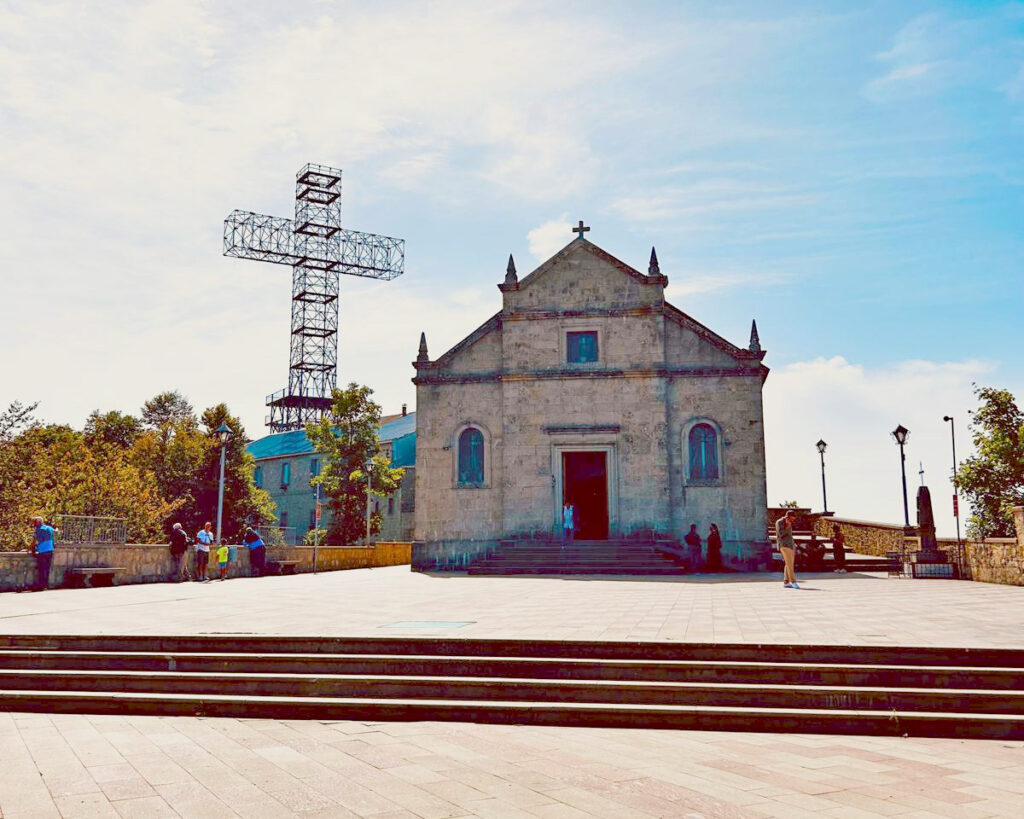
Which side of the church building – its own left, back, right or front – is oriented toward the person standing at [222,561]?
right

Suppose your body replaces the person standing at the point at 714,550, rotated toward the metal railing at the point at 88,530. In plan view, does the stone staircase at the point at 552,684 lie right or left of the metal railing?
left

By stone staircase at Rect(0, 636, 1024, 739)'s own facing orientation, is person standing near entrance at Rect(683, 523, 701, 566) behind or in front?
behind

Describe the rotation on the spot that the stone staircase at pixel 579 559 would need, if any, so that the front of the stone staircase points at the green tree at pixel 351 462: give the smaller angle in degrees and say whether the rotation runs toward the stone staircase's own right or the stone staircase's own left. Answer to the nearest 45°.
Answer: approximately 135° to the stone staircase's own right

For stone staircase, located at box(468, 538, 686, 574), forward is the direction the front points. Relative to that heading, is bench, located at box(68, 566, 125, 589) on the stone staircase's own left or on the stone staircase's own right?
on the stone staircase's own right

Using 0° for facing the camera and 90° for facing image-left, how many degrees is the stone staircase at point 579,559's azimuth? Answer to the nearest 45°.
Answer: approximately 0°

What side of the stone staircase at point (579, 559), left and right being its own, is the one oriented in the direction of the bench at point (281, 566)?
right

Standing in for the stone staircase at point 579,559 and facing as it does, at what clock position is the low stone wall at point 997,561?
The low stone wall is roughly at 10 o'clock from the stone staircase.

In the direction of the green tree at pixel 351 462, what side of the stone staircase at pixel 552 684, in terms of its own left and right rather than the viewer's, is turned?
back

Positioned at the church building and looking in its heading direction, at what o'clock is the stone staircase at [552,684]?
The stone staircase is roughly at 12 o'clock from the church building.
